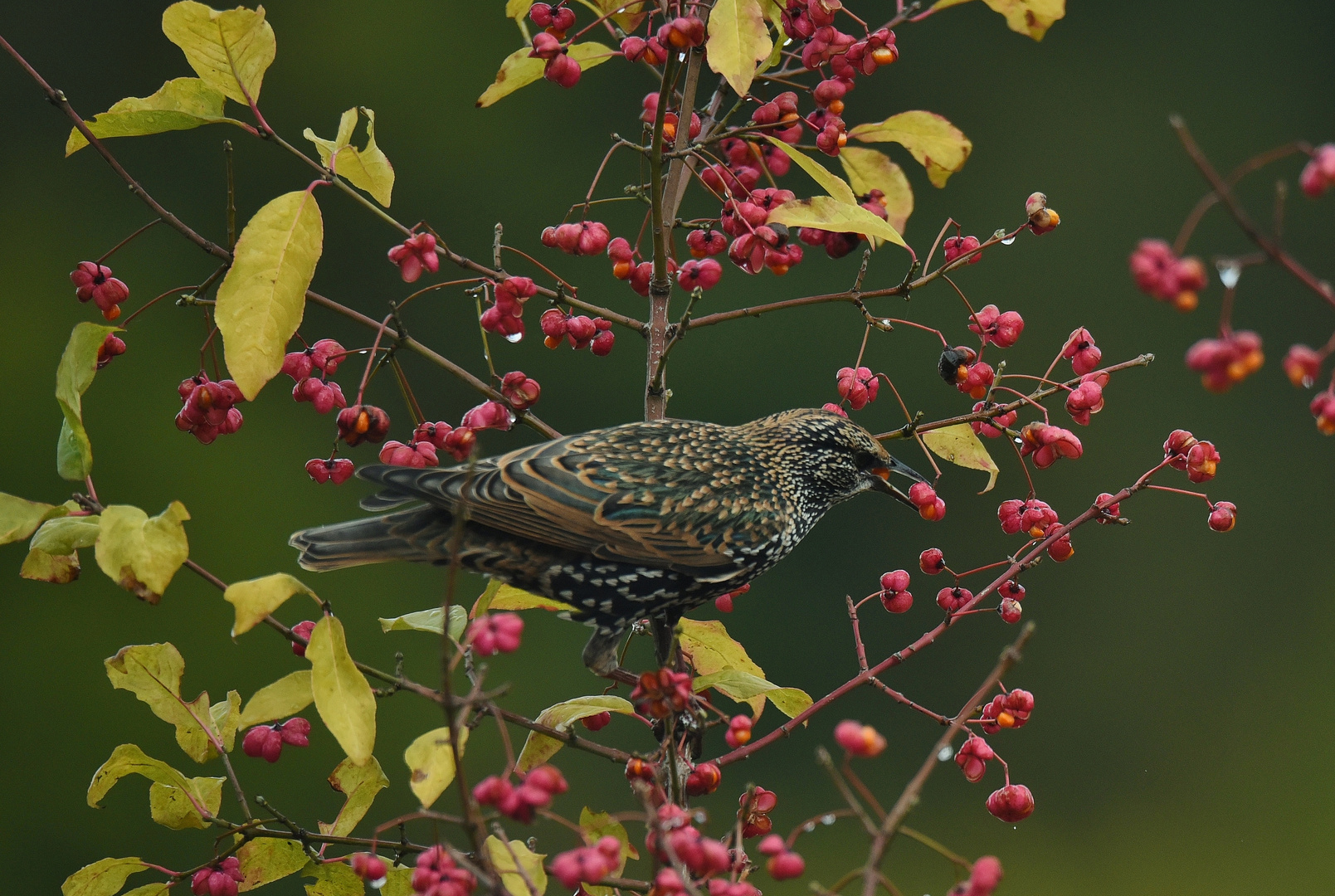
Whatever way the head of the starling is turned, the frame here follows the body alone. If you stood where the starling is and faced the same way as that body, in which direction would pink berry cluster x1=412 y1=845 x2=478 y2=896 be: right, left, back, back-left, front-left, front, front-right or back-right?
right

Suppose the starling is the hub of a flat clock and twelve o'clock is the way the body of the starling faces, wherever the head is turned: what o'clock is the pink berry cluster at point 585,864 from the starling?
The pink berry cluster is roughly at 3 o'clock from the starling.

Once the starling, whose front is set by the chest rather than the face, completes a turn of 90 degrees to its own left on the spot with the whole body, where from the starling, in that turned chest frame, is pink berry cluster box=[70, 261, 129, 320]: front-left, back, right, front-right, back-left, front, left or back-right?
left

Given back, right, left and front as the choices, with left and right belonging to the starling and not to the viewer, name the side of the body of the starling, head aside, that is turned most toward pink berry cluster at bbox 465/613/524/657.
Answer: right

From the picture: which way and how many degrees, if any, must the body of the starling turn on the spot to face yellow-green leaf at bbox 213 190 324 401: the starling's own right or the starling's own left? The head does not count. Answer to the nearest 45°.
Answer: approximately 135° to the starling's own right

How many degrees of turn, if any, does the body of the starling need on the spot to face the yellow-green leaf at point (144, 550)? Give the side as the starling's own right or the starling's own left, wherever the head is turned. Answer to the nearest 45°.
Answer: approximately 135° to the starling's own right

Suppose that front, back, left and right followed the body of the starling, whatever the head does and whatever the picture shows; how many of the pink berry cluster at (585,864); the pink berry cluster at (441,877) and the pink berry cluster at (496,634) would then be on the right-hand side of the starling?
3

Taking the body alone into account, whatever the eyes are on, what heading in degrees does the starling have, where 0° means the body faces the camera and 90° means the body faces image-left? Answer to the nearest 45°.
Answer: approximately 270°

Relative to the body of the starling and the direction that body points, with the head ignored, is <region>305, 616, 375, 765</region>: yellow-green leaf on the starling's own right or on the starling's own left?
on the starling's own right

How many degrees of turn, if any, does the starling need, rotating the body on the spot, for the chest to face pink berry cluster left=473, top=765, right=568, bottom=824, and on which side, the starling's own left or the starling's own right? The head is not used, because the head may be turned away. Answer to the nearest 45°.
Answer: approximately 90° to the starling's own right

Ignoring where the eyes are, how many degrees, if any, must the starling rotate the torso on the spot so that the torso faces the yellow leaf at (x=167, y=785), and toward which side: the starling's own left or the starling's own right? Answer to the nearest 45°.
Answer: approximately 135° to the starling's own right
